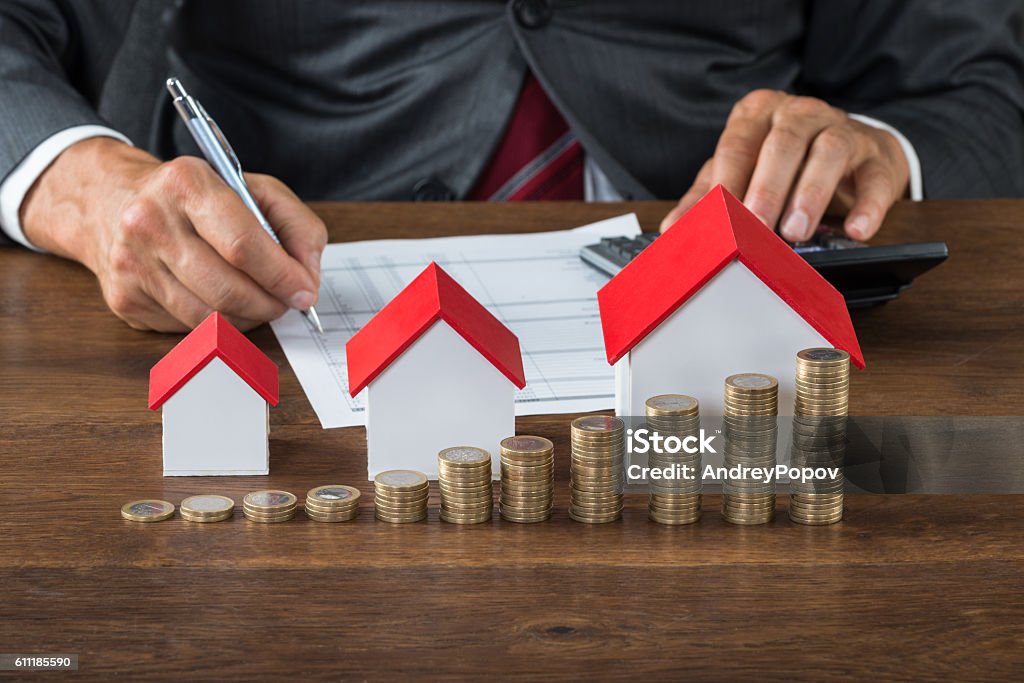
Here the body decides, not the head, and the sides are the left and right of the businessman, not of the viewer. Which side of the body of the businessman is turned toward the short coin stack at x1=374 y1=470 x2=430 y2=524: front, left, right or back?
front

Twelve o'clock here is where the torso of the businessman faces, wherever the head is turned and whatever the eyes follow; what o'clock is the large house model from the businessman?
The large house model is roughly at 12 o'clock from the businessman.

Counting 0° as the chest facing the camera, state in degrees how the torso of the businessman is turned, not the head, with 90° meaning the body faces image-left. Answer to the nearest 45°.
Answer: approximately 0°

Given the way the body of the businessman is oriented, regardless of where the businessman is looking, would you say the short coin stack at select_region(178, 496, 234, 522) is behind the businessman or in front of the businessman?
in front

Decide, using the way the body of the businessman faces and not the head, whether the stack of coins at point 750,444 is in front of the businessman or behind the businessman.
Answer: in front
